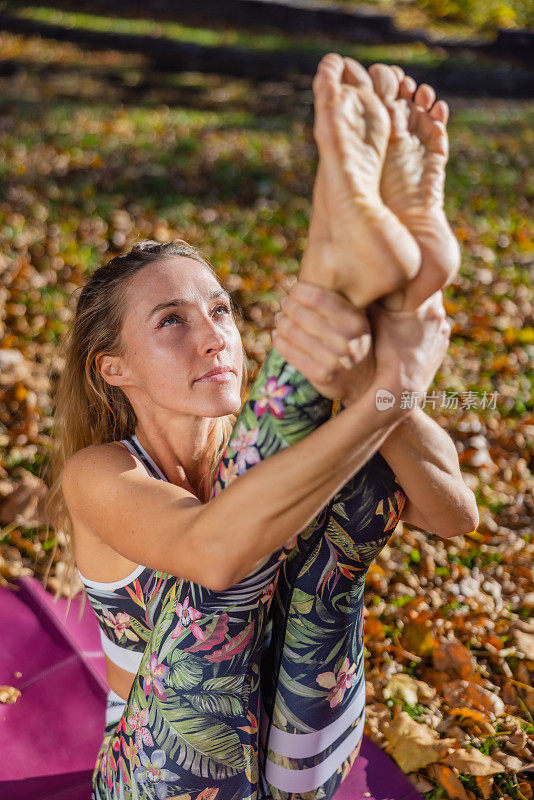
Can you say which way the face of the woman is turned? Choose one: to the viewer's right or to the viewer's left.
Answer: to the viewer's right

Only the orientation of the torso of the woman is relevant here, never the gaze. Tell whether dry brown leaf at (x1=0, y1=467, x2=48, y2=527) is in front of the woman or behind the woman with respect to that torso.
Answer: behind

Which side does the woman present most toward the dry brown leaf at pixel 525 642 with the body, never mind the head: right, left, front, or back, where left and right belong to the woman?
left

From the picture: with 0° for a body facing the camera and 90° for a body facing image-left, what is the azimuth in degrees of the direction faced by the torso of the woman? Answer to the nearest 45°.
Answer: approximately 315°
